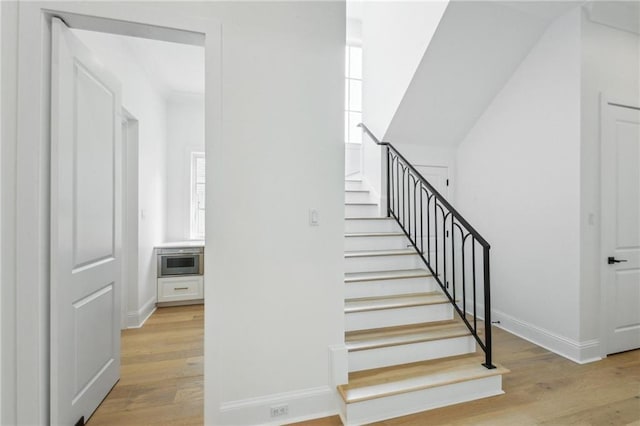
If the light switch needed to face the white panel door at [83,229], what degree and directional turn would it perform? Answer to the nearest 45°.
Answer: approximately 90° to its right

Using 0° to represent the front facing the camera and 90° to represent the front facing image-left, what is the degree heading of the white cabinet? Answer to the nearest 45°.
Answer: approximately 0°

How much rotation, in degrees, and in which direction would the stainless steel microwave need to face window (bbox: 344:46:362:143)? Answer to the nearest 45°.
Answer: approximately 90° to its left

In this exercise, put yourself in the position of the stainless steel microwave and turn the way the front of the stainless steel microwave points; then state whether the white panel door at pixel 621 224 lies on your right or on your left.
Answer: on your left

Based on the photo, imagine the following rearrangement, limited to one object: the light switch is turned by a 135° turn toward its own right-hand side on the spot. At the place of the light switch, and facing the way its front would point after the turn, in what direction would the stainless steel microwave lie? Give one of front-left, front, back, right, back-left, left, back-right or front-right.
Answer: front

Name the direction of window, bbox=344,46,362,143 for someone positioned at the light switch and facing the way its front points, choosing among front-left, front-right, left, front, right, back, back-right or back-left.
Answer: back

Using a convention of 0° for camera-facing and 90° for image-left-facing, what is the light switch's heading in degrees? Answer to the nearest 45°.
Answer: approximately 0°

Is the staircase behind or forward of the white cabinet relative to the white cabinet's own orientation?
forward

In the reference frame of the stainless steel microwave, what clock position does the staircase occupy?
The staircase is roughly at 11 o'clock from the stainless steel microwave.
